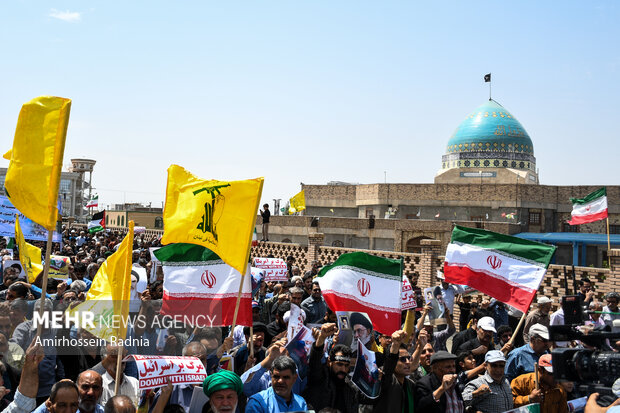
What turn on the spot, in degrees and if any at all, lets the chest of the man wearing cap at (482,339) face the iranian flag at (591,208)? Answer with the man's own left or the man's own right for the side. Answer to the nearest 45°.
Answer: approximately 135° to the man's own left

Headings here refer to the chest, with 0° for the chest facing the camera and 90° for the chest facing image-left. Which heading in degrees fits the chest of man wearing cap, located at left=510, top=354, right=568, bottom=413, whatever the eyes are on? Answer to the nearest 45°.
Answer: approximately 315°

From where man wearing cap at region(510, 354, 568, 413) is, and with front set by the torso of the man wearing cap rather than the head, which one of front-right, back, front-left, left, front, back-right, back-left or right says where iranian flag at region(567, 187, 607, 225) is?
back-left
